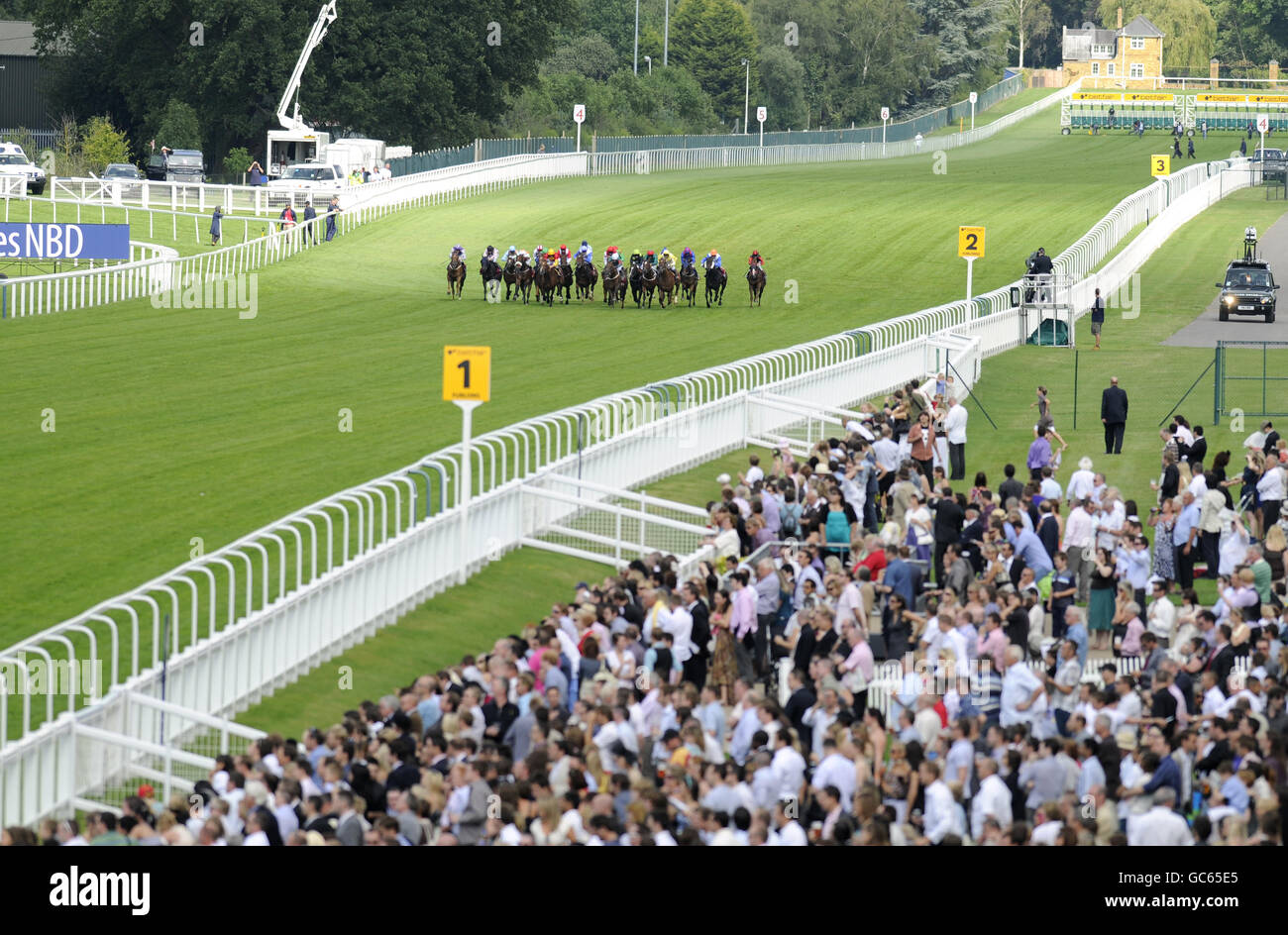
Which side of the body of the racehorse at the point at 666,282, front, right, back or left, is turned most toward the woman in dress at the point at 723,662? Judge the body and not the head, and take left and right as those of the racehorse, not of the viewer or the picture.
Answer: front

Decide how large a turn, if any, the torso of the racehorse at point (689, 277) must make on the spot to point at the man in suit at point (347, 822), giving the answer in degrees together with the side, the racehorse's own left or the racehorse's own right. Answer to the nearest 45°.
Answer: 0° — it already faces them

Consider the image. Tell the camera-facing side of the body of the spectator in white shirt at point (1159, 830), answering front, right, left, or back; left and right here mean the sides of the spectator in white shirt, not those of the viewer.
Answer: back

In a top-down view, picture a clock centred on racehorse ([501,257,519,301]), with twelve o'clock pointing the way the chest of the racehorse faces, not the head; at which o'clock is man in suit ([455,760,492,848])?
The man in suit is roughly at 12 o'clock from the racehorse.

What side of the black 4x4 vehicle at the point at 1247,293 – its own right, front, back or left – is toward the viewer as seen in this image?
front

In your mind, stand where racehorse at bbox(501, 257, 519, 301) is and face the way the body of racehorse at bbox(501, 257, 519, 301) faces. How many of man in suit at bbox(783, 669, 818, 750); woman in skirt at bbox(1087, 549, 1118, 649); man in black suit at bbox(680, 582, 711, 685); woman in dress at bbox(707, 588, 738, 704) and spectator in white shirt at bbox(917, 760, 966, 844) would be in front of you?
5

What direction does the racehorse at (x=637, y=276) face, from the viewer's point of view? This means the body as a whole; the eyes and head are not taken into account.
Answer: toward the camera

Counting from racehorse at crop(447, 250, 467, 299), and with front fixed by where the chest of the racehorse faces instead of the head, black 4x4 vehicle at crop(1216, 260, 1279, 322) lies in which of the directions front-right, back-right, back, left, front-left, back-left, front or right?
left

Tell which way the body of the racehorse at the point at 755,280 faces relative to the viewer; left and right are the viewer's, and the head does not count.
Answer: facing the viewer
